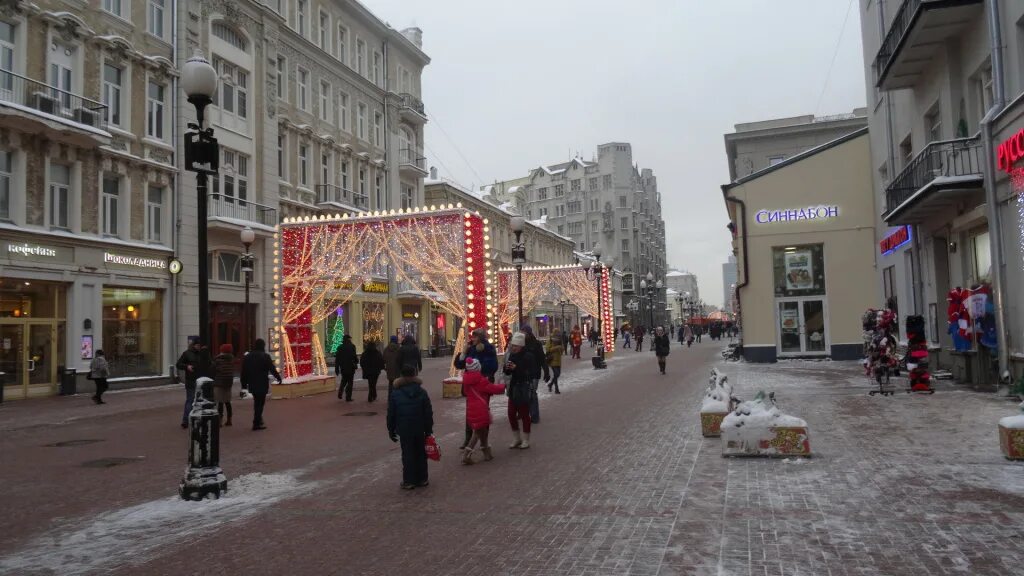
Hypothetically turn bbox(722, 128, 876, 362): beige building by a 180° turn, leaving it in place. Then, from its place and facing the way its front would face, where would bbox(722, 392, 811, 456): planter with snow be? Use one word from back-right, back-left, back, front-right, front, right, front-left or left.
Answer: back

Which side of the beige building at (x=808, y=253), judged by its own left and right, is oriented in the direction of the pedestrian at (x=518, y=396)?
front

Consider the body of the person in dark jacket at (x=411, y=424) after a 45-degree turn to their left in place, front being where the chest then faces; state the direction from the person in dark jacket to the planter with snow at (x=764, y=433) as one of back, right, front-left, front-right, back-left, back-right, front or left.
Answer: back-right

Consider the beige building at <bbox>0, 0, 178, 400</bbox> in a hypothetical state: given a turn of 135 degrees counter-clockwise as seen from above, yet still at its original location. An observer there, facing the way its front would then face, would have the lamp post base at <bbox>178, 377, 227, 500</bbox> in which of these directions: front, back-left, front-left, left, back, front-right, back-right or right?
back

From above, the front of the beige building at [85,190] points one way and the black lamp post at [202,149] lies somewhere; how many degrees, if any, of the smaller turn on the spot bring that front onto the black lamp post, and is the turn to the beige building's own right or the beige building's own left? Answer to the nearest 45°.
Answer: approximately 45° to the beige building's own right

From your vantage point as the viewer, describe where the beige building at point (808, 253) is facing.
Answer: facing the viewer

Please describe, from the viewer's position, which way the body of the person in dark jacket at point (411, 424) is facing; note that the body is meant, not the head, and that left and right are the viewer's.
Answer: facing away from the viewer

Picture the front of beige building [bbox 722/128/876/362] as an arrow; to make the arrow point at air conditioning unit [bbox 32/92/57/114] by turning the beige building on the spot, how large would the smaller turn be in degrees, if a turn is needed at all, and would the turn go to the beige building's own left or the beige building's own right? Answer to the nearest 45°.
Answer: approximately 45° to the beige building's own right

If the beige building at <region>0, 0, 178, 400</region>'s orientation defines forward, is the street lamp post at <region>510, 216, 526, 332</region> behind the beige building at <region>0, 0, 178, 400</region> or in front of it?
in front

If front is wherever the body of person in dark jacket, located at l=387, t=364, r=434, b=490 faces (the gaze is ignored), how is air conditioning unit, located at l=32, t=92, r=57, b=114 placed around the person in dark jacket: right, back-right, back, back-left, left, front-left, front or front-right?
front-left

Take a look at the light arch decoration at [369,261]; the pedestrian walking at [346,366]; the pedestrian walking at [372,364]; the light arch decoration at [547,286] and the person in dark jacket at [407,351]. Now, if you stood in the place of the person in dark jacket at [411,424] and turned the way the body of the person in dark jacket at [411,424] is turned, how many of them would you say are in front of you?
5

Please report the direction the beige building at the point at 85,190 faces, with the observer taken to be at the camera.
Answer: facing the viewer and to the right of the viewer

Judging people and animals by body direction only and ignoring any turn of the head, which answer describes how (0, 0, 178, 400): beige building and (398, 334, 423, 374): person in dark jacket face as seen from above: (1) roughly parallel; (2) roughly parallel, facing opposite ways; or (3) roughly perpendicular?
roughly perpendicular

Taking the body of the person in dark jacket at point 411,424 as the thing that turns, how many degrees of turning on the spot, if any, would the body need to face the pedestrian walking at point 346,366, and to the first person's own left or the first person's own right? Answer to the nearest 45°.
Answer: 0° — they already face them
